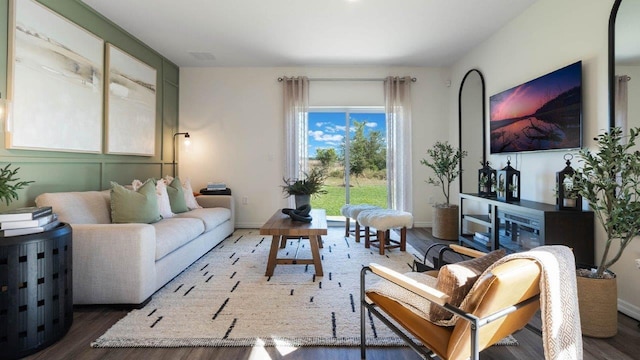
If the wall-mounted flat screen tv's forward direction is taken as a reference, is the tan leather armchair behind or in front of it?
in front

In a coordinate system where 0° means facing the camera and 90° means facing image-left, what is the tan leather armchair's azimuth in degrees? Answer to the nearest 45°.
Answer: approximately 135°

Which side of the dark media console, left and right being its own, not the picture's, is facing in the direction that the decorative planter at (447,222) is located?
right

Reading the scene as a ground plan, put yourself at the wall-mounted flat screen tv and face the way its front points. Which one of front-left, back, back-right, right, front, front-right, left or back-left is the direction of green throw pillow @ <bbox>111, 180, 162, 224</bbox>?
front

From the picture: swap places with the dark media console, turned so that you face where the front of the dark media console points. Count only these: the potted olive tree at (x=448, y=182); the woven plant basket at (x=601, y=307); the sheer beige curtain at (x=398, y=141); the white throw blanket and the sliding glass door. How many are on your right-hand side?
3

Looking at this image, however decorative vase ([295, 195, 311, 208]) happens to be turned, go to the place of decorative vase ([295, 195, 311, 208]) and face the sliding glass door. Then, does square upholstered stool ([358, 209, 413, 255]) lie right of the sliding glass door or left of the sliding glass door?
right

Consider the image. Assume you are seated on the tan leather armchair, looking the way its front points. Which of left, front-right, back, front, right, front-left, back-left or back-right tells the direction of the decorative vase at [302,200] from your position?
front

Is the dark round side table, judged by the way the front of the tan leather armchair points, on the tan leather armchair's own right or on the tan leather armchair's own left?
on the tan leather armchair's own left

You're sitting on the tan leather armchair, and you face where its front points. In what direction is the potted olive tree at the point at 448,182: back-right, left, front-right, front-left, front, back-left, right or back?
front-right

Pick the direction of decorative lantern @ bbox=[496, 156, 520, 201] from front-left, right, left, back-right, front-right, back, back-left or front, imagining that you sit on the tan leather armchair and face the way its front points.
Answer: front-right

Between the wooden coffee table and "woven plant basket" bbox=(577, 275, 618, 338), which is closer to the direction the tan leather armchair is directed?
the wooden coffee table

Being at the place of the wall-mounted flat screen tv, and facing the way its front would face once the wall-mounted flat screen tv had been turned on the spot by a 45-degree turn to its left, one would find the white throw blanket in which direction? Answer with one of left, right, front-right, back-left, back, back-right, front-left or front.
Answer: front

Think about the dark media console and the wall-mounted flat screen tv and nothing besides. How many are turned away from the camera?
0

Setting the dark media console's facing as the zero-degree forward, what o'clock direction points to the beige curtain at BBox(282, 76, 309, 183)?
The beige curtain is roughly at 2 o'clock from the dark media console.

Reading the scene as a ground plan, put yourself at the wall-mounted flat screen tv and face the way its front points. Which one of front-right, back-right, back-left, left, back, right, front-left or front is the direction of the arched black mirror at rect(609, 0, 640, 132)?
left

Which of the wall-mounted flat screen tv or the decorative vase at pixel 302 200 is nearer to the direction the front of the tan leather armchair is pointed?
the decorative vase

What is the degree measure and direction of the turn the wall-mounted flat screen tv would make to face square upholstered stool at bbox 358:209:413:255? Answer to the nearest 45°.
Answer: approximately 45° to its right

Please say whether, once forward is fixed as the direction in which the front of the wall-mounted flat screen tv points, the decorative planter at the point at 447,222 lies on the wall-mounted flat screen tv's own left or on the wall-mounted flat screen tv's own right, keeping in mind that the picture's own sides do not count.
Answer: on the wall-mounted flat screen tv's own right
